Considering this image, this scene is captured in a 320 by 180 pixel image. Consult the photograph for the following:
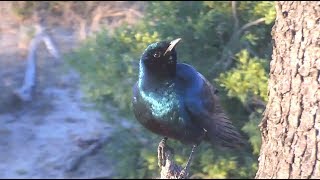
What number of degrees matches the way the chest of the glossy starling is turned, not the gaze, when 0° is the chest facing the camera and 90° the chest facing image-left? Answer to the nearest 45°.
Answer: approximately 45°

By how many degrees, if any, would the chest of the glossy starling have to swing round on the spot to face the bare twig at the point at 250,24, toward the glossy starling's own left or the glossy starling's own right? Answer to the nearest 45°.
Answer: approximately 135° to the glossy starling's own right

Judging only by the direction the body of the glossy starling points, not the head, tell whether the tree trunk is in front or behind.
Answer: behind

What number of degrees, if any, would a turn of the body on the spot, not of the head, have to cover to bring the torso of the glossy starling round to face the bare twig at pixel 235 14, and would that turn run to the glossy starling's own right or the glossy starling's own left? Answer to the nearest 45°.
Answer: approximately 135° to the glossy starling's own right
